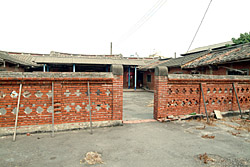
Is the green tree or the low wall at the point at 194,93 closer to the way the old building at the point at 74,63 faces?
the low wall

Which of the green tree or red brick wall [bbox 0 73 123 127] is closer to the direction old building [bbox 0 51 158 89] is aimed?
the red brick wall

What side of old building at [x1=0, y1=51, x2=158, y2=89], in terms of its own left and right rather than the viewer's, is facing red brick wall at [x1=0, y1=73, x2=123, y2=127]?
front

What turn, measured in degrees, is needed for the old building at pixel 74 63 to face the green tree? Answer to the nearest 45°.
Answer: approximately 90° to its left

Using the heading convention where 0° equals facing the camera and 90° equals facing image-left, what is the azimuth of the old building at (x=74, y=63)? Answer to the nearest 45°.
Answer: approximately 0°

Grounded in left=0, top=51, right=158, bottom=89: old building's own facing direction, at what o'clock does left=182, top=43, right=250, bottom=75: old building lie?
left=182, top=43, right=250, bottom=75: old building is roughly at 11 o'clock from left=0, top=51, right=158, bottom=89: old building.

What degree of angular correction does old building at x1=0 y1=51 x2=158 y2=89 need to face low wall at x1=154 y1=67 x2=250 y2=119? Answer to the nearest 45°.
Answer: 0° — it already faces it
